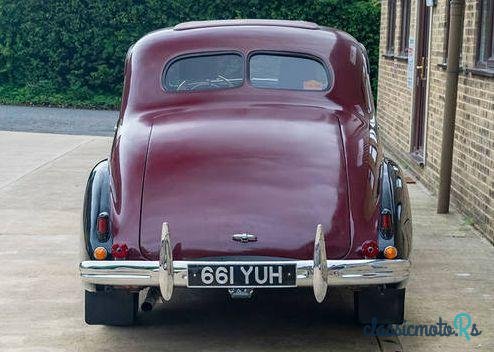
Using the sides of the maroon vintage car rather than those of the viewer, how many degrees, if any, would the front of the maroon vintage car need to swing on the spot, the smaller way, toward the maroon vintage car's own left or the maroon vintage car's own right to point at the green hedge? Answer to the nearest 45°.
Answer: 0° — it already faces it

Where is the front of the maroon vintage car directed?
away from the camera
